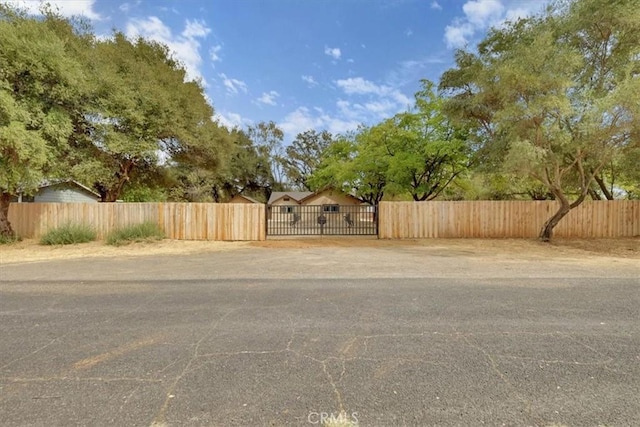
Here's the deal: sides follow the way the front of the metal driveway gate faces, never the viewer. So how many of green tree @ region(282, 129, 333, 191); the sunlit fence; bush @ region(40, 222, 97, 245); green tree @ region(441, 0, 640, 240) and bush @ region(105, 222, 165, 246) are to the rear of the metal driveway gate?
1

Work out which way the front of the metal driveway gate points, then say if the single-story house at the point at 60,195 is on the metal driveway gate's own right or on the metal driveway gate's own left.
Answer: on the metal driveway gate's own right

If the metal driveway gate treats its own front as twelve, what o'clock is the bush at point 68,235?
The bush is roughly at 2 o'clock from the metal driveway gate.

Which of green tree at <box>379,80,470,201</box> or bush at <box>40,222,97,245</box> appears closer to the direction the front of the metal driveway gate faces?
the bush

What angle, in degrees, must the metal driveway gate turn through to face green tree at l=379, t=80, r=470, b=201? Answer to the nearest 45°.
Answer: approximately 90° to its left

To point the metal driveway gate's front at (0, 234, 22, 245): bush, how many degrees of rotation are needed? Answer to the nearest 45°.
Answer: approximately 45° to its right

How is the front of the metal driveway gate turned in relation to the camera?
facing the viewer

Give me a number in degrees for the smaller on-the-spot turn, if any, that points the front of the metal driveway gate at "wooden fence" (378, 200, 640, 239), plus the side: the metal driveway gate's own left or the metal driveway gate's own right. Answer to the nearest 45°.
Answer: approximately 45° to the metal driveway gate's own left

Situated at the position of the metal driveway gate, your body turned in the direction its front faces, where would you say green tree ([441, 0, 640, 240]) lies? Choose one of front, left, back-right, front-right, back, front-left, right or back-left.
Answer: front-left

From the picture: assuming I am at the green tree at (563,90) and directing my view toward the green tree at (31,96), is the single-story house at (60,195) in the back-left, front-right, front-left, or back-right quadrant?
front-right

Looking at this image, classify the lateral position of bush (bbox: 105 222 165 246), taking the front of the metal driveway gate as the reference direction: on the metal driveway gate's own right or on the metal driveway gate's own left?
on the metal driveway gate's own right

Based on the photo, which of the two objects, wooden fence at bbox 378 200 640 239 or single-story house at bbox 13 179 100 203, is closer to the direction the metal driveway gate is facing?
the wooden fence

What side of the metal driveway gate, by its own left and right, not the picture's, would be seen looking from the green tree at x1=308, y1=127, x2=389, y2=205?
back

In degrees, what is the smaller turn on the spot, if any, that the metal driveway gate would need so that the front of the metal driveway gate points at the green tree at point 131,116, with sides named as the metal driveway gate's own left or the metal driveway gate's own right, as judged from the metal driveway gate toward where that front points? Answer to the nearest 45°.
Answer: approximately 90° to the metal driveway gate's own right

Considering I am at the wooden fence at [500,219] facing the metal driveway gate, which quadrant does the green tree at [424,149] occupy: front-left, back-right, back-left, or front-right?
front-right
